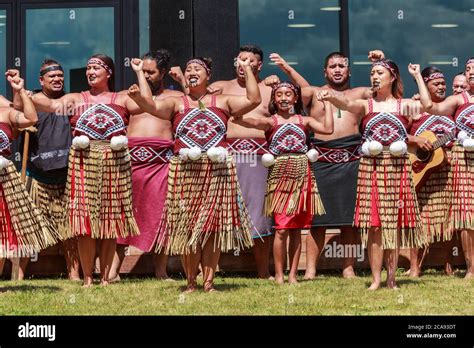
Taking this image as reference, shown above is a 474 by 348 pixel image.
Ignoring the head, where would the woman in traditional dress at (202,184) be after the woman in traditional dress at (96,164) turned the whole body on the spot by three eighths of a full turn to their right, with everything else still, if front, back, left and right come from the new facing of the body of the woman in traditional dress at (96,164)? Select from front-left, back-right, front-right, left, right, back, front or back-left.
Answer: back

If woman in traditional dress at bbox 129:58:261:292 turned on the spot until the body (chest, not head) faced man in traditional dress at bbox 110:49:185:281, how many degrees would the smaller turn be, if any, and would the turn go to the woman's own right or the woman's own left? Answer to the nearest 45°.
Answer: approximately 180°

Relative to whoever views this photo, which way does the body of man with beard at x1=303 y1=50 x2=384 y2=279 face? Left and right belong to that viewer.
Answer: facing the viewer

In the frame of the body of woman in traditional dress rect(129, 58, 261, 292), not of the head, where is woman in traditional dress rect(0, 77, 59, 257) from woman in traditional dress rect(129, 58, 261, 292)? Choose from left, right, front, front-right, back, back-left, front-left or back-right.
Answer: right

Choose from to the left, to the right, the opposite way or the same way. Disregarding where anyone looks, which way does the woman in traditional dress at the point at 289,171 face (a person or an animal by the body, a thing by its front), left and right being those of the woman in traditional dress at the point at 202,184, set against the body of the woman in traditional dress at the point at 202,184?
the same way

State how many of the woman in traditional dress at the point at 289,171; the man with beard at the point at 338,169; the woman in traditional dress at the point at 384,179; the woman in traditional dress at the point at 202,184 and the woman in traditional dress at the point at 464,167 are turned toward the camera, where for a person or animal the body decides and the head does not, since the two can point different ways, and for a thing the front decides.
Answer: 5

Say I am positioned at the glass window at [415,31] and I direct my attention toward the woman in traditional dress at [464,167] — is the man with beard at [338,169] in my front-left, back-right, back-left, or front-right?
front-right

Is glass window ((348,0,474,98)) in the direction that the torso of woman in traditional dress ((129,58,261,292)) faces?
no

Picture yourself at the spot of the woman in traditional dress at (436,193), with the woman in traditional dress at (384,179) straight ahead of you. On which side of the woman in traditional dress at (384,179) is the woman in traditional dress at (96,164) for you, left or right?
right

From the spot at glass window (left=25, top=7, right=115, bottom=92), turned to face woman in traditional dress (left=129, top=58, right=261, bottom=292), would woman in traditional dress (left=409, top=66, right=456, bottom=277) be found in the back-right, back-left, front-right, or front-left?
front-left

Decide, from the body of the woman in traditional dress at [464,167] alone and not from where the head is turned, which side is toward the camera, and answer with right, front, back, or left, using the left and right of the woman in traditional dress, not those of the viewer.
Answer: front

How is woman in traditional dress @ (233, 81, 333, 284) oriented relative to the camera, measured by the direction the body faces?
toward the camera

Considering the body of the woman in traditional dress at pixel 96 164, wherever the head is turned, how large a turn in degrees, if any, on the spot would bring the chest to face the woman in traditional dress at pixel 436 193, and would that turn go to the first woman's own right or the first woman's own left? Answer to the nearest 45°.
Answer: approximately 90° to the first woman's own left

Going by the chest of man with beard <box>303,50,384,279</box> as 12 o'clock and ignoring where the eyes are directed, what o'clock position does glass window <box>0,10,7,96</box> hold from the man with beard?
The glass window is roughly at 4 o'clock from the man with beard.

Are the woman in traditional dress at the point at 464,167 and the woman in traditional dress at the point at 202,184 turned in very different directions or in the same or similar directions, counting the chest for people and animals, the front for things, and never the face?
same or similar directions

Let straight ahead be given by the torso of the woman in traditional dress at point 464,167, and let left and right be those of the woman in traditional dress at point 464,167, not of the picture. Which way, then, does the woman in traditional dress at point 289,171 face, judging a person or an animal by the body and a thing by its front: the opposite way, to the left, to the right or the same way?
the same way

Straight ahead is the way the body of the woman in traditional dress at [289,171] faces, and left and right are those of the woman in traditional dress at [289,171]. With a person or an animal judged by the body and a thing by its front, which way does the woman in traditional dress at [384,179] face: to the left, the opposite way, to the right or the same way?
the same way

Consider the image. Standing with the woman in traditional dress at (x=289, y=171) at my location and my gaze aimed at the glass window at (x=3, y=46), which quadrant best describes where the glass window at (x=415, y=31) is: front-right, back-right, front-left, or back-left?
front-right
